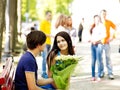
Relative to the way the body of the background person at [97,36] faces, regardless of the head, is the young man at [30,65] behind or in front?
in front

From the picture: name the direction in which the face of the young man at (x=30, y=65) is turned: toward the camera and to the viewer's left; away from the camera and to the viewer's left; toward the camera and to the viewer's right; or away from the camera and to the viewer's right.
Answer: away from the camera and to the viewer's right

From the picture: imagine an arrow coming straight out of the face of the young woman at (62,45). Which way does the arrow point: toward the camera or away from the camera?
toward the camera

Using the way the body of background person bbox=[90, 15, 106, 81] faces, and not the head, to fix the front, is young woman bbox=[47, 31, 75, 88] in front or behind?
in front

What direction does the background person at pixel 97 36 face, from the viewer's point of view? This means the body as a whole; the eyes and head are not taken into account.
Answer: toward the camera
